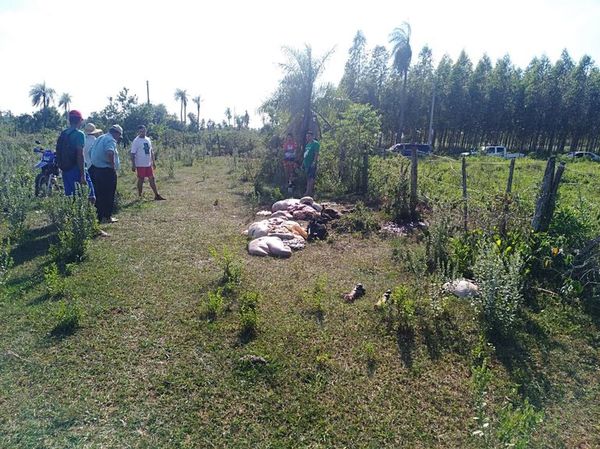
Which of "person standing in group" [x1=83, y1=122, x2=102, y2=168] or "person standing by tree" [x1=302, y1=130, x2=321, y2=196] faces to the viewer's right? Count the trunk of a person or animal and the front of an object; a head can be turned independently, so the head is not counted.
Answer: the person standing in group

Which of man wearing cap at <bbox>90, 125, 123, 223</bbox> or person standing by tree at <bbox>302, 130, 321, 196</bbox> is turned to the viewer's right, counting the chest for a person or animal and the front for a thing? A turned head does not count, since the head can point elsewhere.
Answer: the man wearing cap

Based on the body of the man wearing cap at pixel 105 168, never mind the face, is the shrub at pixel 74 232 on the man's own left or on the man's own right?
on the man's own right

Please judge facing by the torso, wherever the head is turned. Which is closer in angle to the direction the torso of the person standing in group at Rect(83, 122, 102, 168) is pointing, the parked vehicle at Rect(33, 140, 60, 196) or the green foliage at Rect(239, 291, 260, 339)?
the green foliage

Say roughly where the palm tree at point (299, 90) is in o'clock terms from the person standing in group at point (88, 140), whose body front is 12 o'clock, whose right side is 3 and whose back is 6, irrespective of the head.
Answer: The palm tree is roughly at 11 o'clock from the person standing in group.

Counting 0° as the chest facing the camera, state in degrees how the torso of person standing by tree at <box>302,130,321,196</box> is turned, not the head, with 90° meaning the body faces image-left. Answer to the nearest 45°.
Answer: approximately 45°

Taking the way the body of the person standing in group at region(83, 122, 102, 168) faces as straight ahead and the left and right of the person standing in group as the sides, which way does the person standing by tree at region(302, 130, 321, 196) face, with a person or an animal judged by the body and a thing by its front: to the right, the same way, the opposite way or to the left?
the opposite way

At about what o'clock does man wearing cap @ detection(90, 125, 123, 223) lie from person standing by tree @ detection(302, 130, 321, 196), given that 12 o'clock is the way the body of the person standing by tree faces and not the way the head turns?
The man wearing cap is roughly at 12 o'clock from the person standing by tree.

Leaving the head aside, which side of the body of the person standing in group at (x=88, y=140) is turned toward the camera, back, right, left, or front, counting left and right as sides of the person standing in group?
right

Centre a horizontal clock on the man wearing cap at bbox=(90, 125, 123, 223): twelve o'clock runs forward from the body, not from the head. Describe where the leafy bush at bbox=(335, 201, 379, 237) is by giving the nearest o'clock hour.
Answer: The leafy bush is roughly at 1 o'clock from the man wearing cap.

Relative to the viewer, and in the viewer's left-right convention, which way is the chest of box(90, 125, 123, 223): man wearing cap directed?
facing to the right of the viewer
